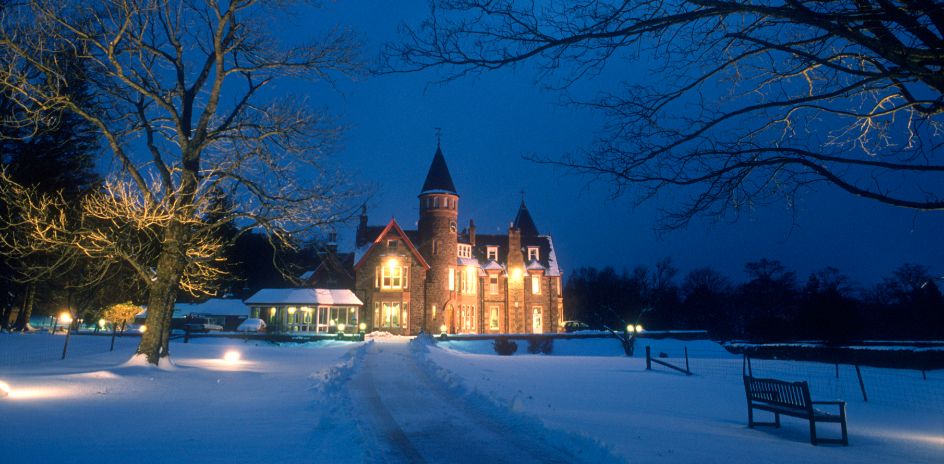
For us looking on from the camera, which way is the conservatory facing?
facing the viewer

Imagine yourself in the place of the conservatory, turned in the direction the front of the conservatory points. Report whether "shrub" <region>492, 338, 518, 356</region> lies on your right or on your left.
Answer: on your left

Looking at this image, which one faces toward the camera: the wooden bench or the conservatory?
the conservatory

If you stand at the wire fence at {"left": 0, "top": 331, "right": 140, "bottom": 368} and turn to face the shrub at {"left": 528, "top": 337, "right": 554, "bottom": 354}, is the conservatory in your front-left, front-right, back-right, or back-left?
front-left

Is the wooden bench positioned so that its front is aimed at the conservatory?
no

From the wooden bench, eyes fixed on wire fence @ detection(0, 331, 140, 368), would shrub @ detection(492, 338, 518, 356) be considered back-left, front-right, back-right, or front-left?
front-right

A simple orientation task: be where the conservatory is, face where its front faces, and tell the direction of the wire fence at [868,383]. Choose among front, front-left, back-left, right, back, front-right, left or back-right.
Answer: front-left

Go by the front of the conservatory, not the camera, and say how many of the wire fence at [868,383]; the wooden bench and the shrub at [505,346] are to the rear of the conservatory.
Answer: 0

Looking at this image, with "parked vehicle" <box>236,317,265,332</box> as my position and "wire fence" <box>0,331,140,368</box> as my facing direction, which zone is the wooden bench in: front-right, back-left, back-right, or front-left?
front-left

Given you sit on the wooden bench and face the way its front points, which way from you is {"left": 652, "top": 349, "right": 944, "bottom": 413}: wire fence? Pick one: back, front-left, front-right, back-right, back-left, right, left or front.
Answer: front-left

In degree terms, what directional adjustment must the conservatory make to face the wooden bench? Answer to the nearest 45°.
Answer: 0° — it already faces it

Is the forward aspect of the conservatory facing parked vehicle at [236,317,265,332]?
no
